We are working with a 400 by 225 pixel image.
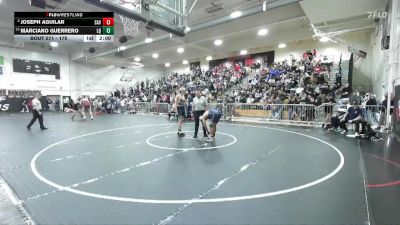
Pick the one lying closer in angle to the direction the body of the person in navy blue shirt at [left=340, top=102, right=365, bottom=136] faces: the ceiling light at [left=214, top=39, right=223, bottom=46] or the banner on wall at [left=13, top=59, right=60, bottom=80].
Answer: the banner on wall

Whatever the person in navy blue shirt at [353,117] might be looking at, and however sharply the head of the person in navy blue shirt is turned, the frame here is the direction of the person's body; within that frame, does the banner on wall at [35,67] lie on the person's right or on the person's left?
on the person's right

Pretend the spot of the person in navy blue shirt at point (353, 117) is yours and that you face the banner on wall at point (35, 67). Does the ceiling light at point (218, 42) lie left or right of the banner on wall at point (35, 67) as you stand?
right

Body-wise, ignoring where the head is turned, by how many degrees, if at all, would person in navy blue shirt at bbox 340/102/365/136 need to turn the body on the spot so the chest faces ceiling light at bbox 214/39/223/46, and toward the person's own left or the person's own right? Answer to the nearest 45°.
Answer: approximately 90° to the person's own right

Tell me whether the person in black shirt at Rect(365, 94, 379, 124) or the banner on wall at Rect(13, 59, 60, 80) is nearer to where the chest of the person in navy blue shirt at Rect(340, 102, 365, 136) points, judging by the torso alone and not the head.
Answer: the banner on wall

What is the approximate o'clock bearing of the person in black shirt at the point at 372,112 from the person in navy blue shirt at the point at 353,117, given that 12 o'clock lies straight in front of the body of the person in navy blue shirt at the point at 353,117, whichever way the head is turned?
the person in black shirt at the point at 372,112 is roughly at 5 o'clock from the person in navy blue shirt at the point at 353,117.

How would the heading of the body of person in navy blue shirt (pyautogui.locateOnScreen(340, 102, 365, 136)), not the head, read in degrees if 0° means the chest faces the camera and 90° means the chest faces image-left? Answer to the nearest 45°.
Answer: approximately 45°

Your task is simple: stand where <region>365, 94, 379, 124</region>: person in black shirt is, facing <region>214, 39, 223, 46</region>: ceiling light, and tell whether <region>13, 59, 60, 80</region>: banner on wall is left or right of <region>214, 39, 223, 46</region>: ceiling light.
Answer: left
